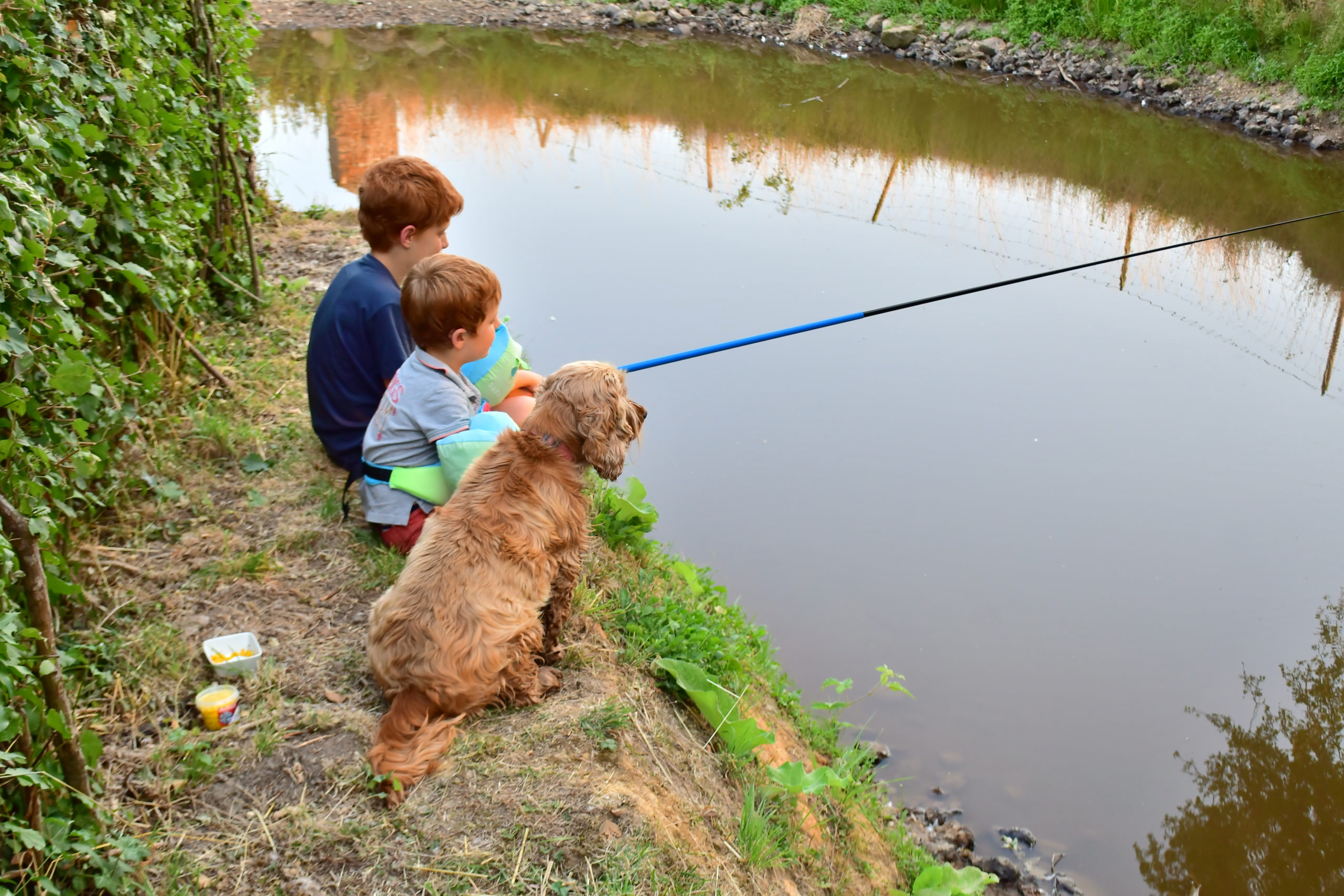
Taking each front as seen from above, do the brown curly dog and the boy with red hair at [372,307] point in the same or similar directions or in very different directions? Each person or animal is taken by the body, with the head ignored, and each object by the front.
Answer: same or similar directions

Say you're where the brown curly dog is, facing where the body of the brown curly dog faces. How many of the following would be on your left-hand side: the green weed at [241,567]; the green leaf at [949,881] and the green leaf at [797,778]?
1

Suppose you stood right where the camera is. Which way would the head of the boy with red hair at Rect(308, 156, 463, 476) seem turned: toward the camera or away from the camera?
away from the camera

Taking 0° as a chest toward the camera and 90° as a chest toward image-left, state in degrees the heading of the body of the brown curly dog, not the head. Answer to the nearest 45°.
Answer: approximately 225°

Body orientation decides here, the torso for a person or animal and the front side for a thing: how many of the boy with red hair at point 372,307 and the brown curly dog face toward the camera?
0

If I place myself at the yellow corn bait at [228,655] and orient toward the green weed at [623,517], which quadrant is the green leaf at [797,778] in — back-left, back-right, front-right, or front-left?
front-right

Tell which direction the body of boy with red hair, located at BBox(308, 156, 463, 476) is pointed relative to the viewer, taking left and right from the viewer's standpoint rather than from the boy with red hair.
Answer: facing away from the viewer and to the right of the viewer

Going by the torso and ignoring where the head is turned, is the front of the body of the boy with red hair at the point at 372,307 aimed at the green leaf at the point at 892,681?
no

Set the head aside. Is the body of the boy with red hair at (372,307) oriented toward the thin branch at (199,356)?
no

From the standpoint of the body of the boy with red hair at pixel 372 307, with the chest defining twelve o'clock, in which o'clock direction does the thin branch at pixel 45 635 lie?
The thin branch is roughly at 5 o'clock from the boy with red hair.

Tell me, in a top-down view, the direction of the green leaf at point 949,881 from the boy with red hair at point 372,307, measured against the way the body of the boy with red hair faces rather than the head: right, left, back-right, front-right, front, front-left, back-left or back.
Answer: right

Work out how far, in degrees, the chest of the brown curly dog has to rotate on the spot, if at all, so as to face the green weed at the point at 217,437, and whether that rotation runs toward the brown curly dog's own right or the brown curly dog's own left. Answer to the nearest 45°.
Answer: approximately 90° to the brown curly dog's own left

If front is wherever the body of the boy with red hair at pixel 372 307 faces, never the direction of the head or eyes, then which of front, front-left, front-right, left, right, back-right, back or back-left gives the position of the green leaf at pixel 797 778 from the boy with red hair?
right

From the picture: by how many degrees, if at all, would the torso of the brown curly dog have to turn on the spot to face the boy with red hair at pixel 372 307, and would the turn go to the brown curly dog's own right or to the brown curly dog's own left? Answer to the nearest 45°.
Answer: approximately 45° to the brown curly dog's own left
